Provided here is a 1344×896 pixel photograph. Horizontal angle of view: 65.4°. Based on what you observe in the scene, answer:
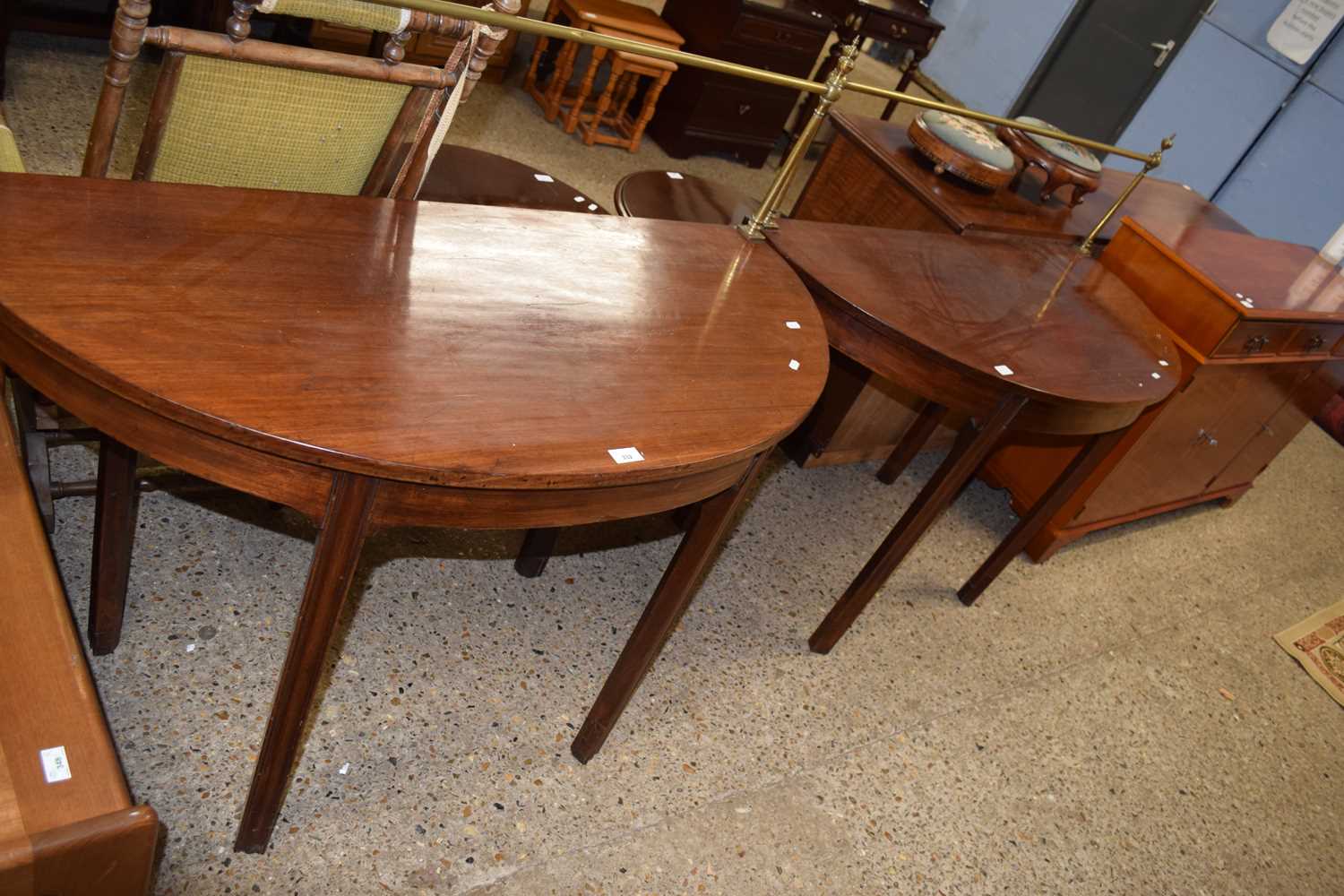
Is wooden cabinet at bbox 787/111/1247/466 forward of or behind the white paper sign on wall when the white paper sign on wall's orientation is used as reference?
forward

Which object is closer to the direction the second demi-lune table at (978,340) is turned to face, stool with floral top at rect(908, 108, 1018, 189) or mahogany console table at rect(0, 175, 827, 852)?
the mahogany console table

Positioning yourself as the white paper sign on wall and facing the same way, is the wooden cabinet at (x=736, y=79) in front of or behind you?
in front

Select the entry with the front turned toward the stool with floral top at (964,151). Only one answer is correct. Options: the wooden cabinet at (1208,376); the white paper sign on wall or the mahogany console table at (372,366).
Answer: the white paper sign on wall

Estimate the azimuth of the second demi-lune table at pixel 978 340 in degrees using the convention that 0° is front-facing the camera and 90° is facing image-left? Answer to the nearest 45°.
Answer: approximately 315°

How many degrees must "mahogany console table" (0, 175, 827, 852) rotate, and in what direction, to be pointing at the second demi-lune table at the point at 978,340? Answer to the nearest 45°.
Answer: approximately 135° to its left

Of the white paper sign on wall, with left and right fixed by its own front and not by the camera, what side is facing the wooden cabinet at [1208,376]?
front

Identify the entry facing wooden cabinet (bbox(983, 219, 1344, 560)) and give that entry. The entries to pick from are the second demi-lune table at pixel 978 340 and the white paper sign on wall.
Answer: the white paper sign on wall

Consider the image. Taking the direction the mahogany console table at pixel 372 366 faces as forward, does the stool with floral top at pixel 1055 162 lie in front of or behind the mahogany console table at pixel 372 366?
behind

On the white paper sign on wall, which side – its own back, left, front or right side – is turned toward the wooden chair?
front

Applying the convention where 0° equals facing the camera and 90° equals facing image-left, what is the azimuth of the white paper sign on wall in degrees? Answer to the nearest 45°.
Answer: approximately 0°

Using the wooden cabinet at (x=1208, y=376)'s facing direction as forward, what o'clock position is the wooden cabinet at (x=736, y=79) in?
the wooden cabinet at (x=736, y=79) is roughly at 5 o'clock from the wooden cabinet at (x=1208, y=376).

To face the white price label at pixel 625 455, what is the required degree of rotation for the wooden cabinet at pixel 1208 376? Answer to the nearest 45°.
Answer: approximately 45° to its right

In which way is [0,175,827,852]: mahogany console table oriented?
toward the camera

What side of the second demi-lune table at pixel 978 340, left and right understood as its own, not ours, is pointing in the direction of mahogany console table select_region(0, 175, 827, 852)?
right
